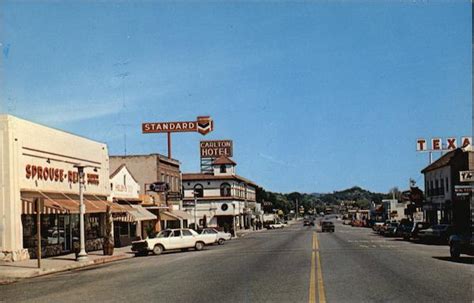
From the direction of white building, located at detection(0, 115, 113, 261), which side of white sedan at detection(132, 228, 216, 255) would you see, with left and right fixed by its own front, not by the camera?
front

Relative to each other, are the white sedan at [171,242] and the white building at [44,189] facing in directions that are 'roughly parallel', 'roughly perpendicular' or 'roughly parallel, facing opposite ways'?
roughly perpendicular

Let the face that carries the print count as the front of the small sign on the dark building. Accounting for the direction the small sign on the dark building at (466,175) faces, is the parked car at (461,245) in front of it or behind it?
in front

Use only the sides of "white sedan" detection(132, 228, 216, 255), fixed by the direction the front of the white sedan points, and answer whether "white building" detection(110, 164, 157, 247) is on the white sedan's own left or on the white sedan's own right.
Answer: on the white sedan's own right

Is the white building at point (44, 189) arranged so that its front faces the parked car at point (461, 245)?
yes

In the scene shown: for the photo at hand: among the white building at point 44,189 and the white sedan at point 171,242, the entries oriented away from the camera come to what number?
0

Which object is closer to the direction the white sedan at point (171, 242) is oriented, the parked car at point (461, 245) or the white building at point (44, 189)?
the white building
